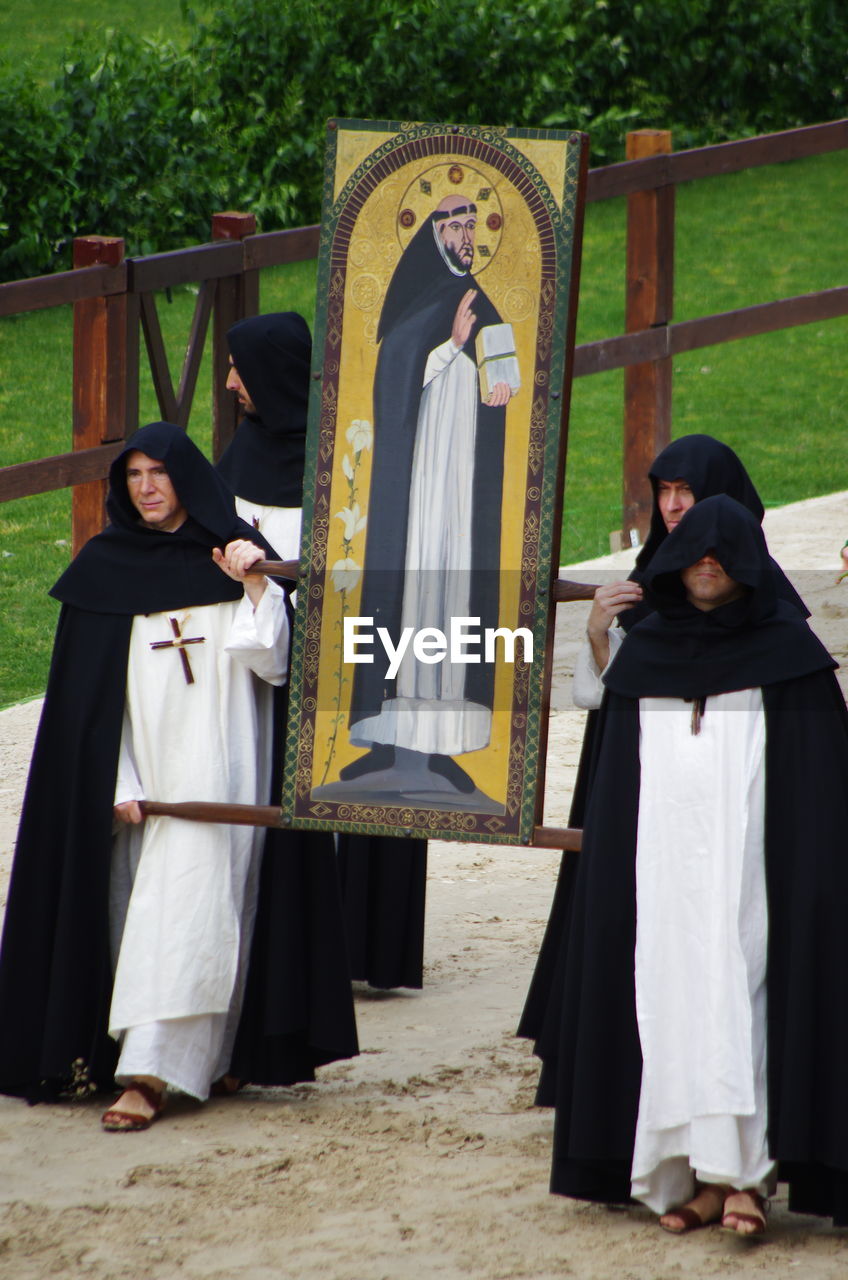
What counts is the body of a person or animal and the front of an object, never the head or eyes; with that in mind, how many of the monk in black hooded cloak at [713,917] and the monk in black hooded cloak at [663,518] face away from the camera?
0

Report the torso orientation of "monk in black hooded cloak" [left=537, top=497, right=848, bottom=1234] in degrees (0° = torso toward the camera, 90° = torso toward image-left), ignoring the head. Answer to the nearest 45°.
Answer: approximately 0°

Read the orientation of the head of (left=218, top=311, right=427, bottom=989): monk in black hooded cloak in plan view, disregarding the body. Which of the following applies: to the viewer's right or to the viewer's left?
to the viewer's left

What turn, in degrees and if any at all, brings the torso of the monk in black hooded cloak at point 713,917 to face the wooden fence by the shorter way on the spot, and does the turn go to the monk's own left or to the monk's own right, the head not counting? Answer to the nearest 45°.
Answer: approximately 135° to the monk's own right

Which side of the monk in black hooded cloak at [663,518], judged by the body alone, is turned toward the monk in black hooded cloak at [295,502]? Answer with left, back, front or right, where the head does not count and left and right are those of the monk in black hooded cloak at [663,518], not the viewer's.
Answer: right
